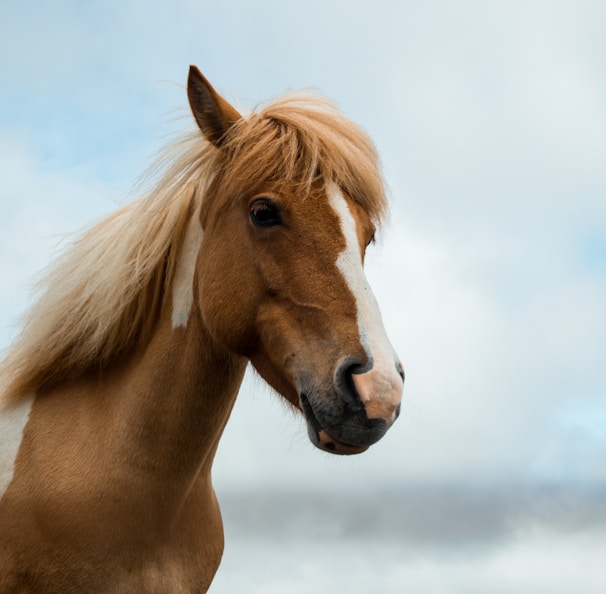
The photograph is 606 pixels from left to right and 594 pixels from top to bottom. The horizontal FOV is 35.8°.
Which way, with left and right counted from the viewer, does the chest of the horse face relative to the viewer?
facing the viewer and to the right of the viewer
